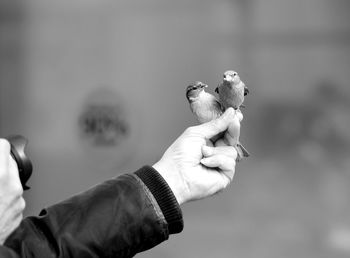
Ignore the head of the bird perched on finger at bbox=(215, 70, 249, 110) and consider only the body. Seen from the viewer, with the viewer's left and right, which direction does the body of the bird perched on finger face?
facing the viewer
